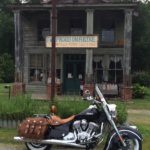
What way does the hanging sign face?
toward the camera

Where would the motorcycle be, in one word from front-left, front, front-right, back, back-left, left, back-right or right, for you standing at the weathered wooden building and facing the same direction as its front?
front

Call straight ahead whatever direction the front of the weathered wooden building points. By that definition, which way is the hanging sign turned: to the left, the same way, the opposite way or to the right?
the same way

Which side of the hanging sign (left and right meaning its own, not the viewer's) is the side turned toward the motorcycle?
front

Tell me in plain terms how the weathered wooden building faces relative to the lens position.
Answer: facing the viewer

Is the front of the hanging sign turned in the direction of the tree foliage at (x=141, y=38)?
no

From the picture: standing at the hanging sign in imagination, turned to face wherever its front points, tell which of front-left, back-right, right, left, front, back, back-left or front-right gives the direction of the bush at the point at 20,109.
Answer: front

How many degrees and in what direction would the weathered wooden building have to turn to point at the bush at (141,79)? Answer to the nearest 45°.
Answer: approximately 135° to its left

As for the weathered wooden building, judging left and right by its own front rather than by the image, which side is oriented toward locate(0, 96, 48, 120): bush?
front

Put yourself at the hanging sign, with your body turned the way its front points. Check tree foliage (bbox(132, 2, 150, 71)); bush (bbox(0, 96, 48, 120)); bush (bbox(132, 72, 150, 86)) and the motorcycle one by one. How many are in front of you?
2

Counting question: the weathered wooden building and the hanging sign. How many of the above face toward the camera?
2

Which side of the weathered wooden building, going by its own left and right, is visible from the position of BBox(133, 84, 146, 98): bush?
left
